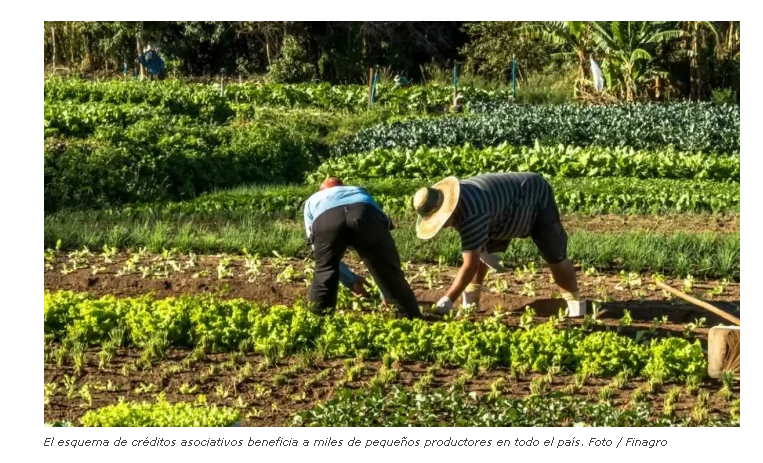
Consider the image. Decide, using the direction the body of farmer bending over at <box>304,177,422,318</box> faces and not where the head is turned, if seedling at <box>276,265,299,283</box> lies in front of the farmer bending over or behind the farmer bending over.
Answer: in front

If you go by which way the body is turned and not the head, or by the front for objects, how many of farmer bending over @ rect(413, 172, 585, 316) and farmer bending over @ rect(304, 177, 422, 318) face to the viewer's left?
1

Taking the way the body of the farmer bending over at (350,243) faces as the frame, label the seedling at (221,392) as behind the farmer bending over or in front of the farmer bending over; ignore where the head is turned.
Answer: behind

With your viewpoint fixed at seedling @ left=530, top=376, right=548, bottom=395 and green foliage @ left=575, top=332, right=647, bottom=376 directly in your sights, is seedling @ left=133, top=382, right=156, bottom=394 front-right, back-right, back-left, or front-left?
back-left

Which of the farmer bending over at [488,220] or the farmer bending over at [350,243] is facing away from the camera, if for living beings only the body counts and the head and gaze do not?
the farmer bending over at [350,243]

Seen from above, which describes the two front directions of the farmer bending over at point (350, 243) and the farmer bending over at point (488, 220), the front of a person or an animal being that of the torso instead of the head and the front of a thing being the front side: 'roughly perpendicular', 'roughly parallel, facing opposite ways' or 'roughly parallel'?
roughly perpendicular

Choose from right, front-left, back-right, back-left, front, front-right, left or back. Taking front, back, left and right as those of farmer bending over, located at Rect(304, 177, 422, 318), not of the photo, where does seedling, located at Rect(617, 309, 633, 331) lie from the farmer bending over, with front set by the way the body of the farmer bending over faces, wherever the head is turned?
right

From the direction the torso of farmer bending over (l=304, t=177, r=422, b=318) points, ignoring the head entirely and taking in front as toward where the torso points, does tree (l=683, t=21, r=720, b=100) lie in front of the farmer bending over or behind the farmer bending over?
in front

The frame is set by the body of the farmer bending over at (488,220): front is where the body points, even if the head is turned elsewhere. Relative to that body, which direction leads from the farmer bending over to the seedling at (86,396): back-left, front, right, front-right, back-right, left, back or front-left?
front-left

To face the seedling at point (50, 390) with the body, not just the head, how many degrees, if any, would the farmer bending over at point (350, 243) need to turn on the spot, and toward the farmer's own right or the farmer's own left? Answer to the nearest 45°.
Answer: approximately 135° to the farmer's own left

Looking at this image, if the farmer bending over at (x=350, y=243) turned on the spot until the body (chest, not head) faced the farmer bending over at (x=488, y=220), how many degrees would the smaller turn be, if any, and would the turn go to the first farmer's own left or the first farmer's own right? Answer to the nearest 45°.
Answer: approximately 90° to the first farmer's own right

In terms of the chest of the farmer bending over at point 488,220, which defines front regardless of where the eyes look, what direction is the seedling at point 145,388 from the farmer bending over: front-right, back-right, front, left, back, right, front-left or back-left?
front-left

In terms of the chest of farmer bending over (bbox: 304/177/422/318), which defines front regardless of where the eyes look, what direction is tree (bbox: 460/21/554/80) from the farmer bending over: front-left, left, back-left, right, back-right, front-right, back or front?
front

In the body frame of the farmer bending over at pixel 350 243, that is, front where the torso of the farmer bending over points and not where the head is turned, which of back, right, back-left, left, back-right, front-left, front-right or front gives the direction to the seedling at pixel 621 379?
back-right

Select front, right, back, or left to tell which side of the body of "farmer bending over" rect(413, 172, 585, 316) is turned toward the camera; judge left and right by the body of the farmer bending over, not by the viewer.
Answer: left

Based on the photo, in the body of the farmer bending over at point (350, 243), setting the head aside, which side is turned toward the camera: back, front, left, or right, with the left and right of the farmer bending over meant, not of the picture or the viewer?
back
